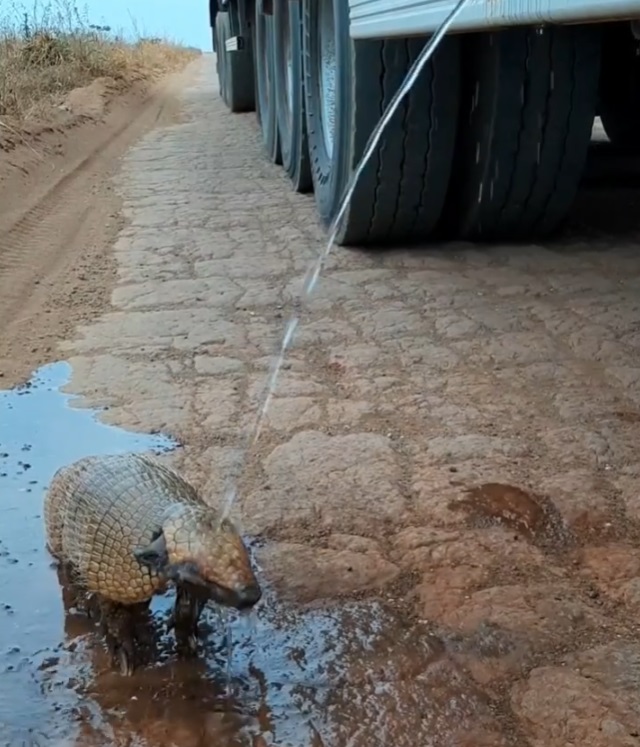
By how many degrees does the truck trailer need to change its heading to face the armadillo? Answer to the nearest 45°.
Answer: approximately 180°

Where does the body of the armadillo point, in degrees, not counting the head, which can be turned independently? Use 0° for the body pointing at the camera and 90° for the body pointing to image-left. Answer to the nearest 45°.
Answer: approximately 315°

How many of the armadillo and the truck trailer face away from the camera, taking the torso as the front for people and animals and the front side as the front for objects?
1

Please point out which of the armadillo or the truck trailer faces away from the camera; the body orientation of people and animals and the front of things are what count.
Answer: the truck trailer

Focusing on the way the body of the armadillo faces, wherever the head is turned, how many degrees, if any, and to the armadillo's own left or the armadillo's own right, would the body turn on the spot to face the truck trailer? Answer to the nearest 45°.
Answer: approximately 90° to the armadillo's own left

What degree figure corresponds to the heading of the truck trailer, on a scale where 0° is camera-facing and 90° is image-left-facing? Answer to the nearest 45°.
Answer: approximately 180°
